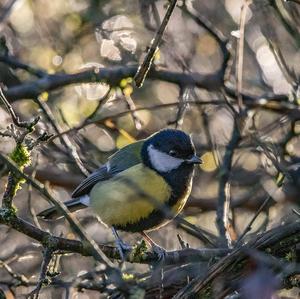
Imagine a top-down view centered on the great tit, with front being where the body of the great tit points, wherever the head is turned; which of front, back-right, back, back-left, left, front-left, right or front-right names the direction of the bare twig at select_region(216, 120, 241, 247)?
front

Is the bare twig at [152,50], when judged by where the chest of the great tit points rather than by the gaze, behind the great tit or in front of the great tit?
in front

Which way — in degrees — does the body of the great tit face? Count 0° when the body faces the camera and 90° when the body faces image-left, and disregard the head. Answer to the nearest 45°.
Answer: approximately 315°
